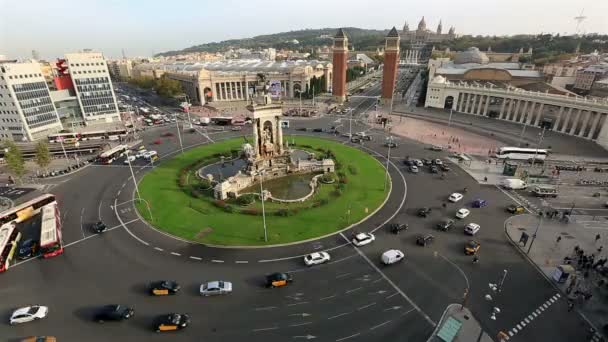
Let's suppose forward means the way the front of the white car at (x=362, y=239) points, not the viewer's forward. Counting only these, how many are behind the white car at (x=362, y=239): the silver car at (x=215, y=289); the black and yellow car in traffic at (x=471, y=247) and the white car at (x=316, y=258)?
2

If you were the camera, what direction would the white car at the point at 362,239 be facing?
facing away from the viewer and to the right of the viewer

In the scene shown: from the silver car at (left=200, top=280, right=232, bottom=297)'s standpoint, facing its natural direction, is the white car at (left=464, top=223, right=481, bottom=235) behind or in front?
in front

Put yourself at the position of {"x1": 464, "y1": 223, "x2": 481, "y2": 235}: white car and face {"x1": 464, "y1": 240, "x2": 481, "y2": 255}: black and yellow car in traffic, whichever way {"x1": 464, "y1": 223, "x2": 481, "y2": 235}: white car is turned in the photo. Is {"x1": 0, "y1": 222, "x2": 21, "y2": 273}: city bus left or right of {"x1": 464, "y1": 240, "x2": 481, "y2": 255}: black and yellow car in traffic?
right

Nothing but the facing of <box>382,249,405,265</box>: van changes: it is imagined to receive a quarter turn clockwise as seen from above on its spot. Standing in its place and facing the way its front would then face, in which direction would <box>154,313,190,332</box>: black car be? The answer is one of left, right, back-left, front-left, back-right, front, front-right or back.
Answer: right

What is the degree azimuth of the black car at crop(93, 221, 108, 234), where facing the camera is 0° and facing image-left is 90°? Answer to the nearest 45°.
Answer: approximately 315°

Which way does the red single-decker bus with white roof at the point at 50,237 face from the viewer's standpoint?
toward the camera

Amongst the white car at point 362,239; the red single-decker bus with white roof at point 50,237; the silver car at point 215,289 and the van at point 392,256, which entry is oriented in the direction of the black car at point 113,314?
the red single-decker bus with white roof

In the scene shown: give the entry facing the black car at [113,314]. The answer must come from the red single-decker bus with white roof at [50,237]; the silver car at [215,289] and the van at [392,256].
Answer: the red single-decker bus with white roof

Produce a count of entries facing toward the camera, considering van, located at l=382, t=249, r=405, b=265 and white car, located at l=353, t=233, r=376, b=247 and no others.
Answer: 0

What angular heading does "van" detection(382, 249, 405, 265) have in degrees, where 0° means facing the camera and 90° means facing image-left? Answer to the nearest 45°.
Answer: approximately 225°

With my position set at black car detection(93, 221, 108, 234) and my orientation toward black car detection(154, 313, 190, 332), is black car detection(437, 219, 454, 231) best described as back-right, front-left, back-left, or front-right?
front-left

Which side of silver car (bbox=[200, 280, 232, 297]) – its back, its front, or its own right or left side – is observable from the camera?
right

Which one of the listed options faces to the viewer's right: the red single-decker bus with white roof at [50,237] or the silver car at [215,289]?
the silver car

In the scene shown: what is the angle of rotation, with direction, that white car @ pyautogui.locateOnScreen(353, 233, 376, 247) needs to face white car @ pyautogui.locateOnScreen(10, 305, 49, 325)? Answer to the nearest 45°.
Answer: approximately 180°

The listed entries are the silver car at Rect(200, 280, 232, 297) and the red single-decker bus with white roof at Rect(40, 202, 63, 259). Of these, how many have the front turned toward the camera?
1

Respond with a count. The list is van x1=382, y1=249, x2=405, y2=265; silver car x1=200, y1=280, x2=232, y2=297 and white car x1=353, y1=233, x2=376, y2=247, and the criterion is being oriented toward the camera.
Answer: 0
